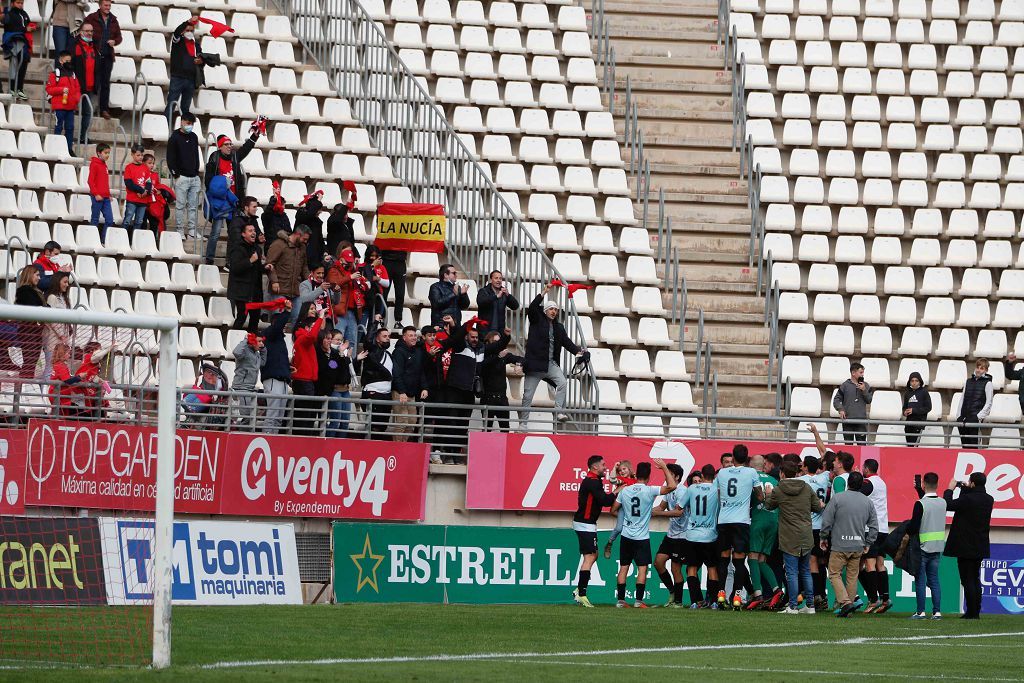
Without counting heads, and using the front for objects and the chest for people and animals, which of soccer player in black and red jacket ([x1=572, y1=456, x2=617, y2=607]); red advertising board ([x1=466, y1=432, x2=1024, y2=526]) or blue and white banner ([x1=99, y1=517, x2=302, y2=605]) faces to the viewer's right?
the soccer player in black and red jacket

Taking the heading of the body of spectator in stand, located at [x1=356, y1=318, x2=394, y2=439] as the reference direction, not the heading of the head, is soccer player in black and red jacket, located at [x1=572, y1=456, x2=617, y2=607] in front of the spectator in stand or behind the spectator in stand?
in front

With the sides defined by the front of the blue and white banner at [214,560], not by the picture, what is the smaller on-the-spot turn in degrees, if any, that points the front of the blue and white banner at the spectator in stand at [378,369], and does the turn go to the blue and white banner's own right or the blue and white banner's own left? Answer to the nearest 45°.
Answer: approximately 135° to the blue and white banner's own left

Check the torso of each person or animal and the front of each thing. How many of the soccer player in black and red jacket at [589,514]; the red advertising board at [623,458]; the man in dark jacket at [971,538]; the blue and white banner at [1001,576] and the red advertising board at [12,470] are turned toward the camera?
3

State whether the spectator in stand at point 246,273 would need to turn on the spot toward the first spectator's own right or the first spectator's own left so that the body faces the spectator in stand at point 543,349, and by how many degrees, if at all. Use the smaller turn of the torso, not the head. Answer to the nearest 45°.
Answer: approximately 45° to the first spectator's own left

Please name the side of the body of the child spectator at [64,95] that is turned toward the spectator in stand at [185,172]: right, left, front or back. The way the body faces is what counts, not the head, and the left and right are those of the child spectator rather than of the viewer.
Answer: front

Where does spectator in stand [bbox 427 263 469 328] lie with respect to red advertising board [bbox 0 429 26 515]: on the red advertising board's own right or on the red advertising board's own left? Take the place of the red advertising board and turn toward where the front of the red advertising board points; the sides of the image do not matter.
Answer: on the red advertising board's own left

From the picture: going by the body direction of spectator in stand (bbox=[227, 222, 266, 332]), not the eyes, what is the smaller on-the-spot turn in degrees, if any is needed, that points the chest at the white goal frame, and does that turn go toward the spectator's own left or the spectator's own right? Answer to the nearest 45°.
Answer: approximately 45° to the spectator's own right

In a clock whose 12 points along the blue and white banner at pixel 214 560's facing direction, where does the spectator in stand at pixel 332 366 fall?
The spectator in stand is roughly at 7 o'clock from the blue and white banner.
